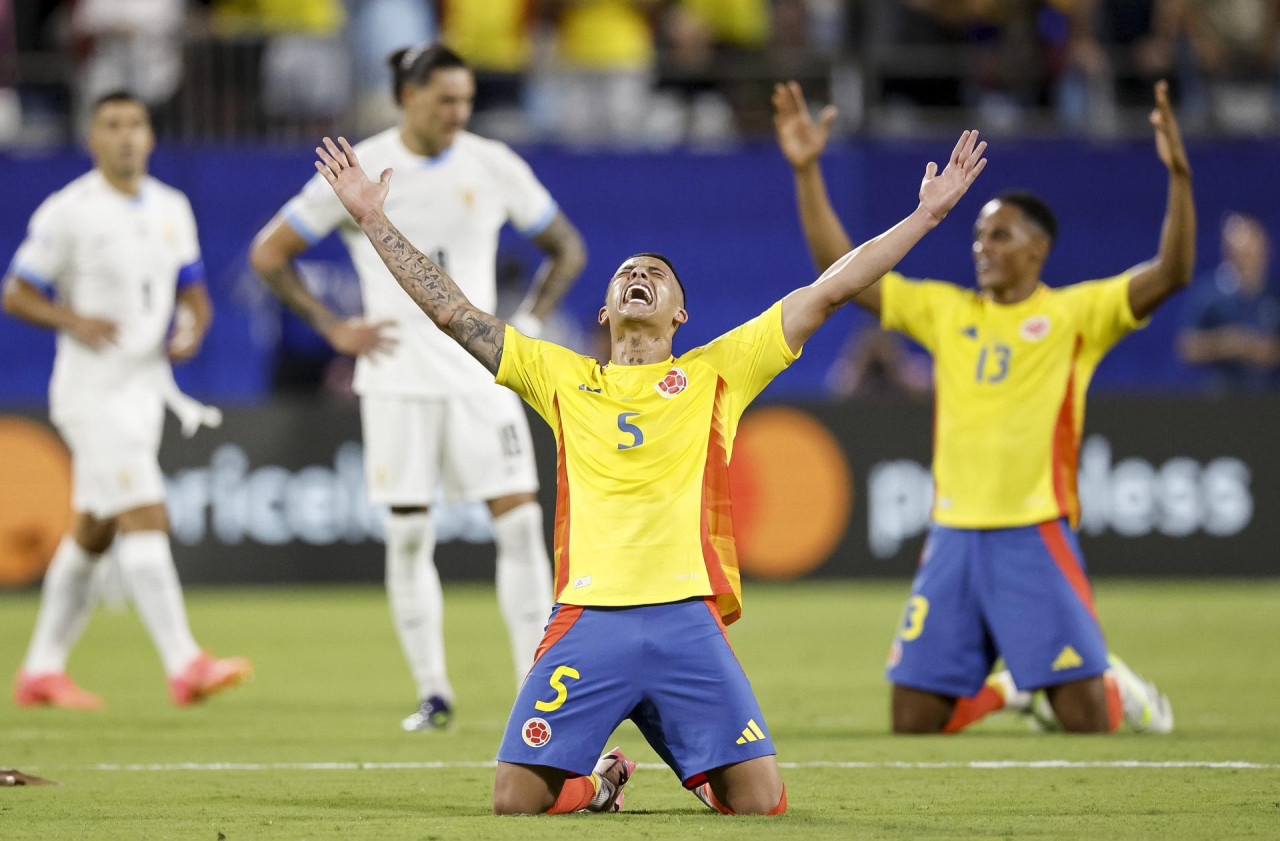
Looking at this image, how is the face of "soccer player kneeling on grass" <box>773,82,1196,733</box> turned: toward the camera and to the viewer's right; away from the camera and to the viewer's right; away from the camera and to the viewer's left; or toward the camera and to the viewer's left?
toward the camera and to the viewer's left

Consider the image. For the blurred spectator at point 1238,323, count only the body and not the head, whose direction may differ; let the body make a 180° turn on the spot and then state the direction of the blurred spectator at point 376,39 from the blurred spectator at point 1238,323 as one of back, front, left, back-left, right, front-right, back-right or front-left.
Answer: left

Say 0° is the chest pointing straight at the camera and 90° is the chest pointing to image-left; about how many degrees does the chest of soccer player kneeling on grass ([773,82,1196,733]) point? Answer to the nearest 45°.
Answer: approximately 45°

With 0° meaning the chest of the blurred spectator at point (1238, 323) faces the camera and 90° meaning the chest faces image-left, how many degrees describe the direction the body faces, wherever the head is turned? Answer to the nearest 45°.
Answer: approximately 0°

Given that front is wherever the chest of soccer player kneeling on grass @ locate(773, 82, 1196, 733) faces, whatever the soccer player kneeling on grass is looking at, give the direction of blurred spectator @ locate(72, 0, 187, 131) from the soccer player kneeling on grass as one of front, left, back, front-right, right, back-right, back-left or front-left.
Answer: right

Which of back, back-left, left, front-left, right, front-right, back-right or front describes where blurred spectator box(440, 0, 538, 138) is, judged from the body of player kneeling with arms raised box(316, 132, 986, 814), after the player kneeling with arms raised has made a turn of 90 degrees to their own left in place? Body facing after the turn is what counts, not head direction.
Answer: left

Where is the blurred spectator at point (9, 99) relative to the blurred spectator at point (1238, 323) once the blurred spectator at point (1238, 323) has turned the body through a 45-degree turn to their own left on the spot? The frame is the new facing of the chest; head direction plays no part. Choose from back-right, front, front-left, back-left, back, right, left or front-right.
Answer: back-right

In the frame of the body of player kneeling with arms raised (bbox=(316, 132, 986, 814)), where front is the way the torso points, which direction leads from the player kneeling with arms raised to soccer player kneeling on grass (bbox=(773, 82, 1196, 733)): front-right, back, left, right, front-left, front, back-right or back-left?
back-left

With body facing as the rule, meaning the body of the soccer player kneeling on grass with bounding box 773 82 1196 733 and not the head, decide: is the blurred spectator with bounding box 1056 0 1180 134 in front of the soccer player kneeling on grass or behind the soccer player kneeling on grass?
behind
